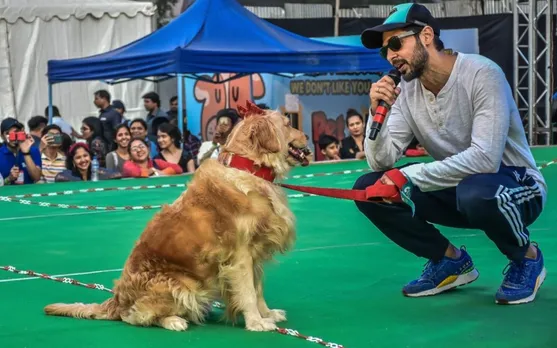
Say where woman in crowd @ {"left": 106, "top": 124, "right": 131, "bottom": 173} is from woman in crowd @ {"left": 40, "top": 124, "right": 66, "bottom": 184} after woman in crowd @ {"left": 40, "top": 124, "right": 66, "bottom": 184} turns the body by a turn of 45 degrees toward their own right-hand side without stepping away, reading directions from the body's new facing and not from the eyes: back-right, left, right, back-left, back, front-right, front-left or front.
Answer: back-left

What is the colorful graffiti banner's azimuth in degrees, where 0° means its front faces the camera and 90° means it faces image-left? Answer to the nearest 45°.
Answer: approximately 0°

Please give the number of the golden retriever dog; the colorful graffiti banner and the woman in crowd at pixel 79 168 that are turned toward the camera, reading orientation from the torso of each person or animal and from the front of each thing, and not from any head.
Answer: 2

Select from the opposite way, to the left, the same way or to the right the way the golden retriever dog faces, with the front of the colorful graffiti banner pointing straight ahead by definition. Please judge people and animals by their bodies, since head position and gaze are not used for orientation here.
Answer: to the left

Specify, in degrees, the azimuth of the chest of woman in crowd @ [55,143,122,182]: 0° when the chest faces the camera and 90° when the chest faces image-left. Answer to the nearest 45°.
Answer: approximately 0°

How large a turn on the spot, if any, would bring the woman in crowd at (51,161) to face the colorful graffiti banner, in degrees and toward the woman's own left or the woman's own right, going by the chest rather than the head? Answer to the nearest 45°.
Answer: approximately 135° to the woman's own left

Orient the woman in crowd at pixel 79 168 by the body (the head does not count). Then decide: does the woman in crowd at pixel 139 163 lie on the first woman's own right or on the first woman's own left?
on the first woman's own left

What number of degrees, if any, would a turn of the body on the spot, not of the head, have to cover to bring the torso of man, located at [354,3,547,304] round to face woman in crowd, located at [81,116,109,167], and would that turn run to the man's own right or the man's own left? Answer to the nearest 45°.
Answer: approximately 90° to the man's own right

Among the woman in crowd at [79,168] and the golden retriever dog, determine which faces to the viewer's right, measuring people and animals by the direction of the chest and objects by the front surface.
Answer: the golden retriever dog
